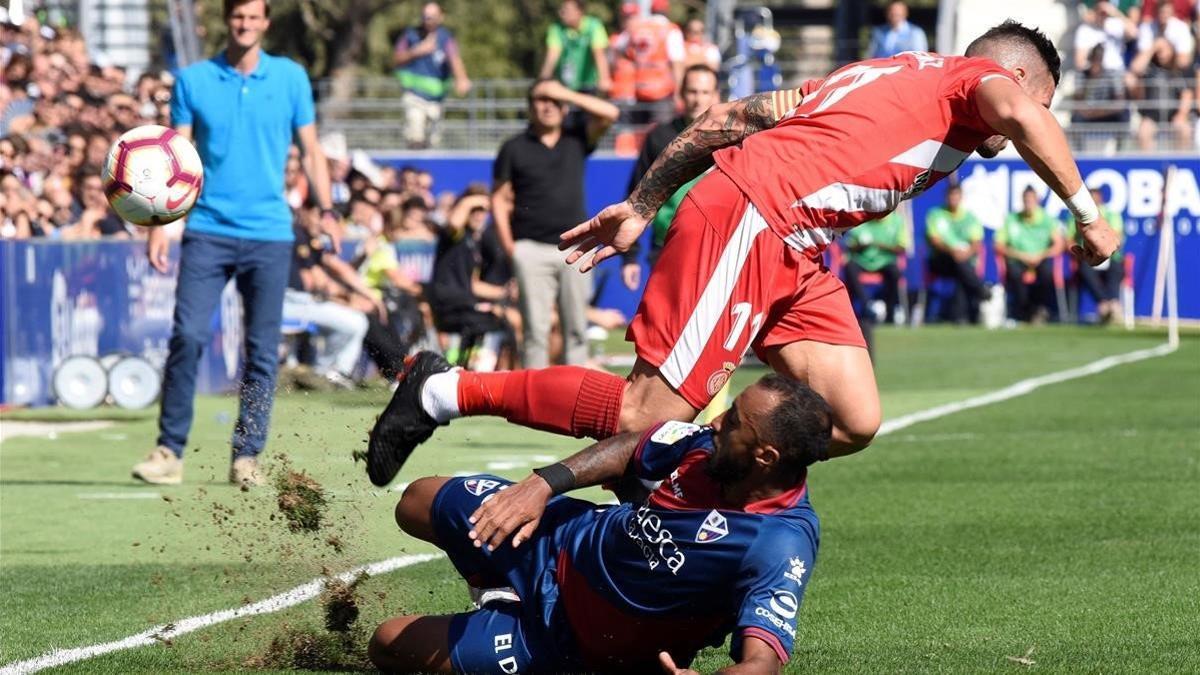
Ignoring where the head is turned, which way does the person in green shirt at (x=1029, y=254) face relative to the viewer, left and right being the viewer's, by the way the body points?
facing the viewer

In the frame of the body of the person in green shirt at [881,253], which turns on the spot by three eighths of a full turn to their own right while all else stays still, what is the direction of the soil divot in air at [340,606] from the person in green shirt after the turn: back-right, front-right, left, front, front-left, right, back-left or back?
back-left

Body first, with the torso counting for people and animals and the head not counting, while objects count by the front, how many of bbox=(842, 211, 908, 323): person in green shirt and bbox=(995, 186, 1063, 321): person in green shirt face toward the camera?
2

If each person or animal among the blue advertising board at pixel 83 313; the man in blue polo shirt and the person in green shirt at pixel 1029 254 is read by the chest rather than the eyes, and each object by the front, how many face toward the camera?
3

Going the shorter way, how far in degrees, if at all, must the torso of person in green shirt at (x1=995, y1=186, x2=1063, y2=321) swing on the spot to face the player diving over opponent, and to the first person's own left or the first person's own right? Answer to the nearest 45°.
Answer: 0° — they already face them

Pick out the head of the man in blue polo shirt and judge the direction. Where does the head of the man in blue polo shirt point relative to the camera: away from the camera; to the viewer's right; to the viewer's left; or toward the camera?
toward the camera

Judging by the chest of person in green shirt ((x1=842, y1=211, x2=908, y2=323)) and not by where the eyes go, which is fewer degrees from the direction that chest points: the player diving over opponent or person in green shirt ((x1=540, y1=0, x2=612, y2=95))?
the player diving over opponent

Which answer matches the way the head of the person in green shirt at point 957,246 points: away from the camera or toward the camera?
toward the camera

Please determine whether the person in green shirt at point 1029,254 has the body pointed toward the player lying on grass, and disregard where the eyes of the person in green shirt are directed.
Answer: yes

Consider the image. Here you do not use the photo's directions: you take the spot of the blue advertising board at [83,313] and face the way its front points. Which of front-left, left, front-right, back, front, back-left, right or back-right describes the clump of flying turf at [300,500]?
front

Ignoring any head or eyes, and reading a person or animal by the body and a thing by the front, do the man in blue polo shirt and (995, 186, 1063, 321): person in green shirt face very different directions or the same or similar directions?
same or similar directions

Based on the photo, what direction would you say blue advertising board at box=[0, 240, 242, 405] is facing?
toward the camera

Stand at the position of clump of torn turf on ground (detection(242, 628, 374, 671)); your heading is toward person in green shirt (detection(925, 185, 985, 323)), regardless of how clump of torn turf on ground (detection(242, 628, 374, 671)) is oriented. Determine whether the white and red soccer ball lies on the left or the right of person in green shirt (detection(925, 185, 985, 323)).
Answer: left

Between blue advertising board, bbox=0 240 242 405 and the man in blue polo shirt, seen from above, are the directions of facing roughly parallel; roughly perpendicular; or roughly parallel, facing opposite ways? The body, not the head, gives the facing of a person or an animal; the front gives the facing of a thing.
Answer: roughly parallel

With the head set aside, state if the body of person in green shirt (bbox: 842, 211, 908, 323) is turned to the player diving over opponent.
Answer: yes

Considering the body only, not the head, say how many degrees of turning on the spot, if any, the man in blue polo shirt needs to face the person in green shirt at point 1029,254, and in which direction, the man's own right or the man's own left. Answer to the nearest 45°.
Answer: approximately 135° to the man's own left

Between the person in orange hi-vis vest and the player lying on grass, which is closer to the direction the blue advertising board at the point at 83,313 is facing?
the player lying on grass

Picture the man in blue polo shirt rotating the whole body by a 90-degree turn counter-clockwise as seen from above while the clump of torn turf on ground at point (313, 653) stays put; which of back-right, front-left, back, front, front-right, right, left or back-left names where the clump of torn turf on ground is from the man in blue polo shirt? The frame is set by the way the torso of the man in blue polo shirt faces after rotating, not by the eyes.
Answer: right
